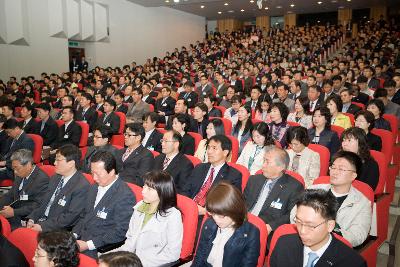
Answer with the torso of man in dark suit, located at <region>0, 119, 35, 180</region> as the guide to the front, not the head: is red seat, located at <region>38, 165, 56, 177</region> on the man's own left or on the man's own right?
on the man's own left

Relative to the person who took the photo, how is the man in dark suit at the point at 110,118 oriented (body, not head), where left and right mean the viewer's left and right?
facing the viewer and to the left of the viewer

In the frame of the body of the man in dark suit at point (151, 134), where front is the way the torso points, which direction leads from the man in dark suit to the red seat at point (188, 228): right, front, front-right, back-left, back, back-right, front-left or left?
front-left

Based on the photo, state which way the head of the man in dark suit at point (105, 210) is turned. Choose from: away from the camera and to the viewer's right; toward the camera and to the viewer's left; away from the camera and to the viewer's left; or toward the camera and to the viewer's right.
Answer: toward the camera and to the viewer's left

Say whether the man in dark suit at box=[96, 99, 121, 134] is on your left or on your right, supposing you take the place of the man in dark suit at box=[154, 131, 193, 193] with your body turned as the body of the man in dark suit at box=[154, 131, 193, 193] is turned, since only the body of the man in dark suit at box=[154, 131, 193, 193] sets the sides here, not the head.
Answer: on your right

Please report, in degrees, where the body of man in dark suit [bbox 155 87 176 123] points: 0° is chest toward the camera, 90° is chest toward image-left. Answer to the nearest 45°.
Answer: approximately 45°

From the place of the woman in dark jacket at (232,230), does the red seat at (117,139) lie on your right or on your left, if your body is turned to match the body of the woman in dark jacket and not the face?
on your right

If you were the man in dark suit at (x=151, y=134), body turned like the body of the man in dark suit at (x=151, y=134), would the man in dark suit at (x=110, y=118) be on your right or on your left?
on your right
